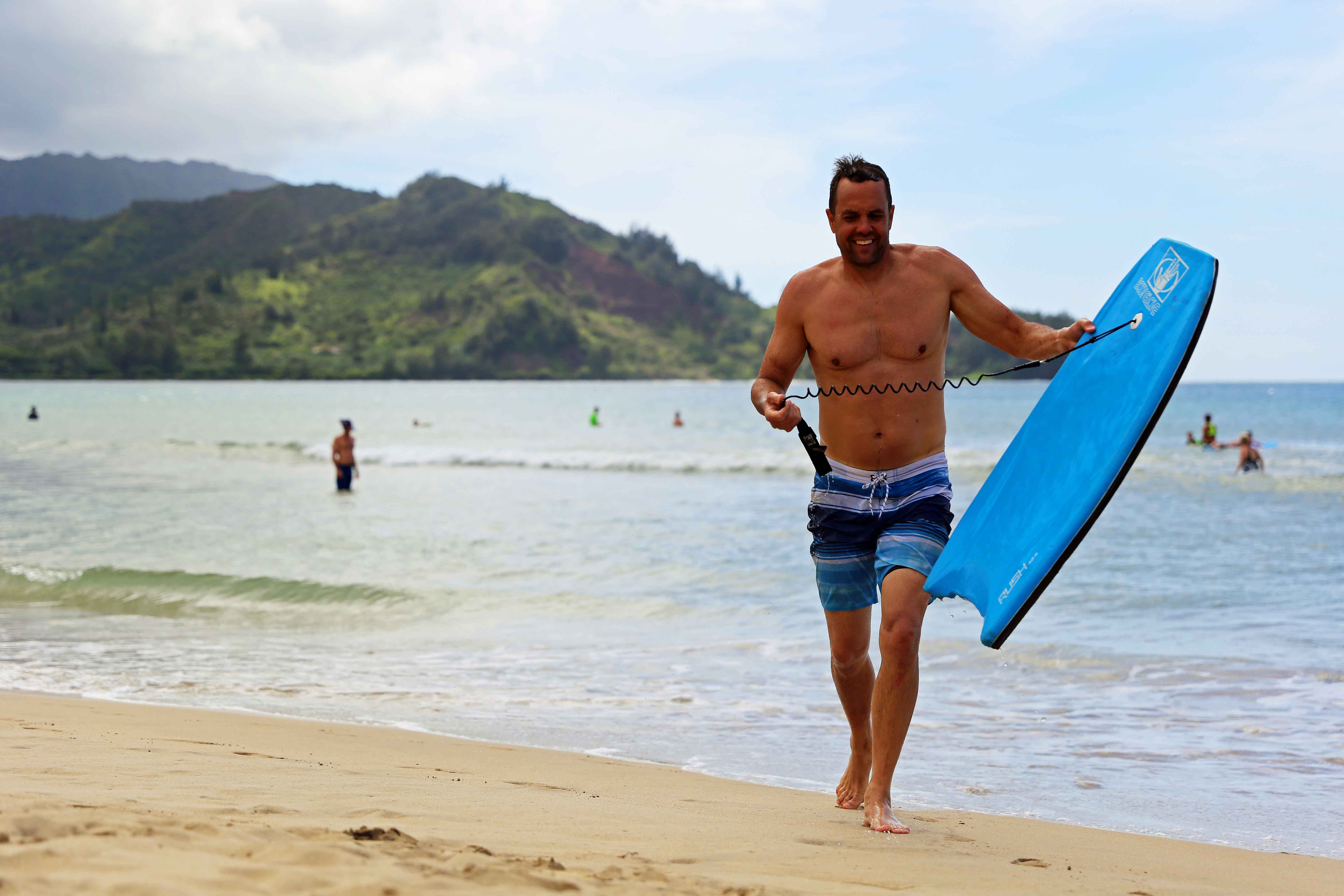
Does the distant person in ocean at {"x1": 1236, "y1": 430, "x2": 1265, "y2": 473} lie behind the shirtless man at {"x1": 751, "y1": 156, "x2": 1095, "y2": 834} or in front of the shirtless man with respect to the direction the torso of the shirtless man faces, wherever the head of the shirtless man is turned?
behind

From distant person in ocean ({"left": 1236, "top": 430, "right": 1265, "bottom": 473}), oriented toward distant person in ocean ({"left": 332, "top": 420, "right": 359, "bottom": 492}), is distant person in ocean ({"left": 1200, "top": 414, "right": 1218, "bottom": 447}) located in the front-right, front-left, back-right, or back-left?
back-right

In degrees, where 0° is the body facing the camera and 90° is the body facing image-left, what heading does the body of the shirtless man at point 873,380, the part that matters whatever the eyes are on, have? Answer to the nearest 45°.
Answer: approximately 0°

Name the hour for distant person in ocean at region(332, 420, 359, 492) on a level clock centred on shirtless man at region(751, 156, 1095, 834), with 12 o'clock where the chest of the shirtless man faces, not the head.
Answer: The distant person in ocean is roughly at 5 o'clock from the shirtless man.
